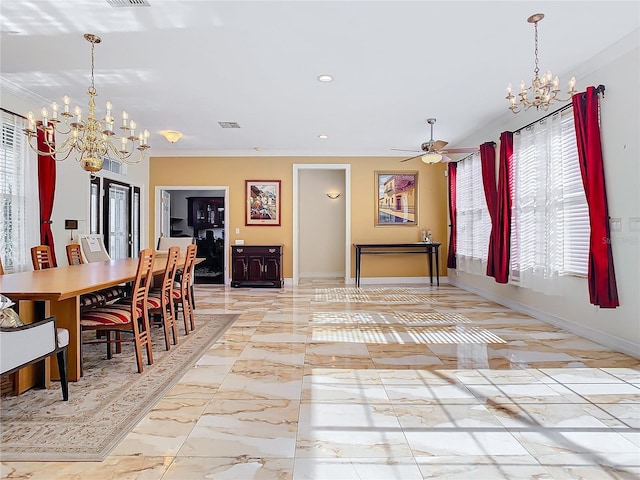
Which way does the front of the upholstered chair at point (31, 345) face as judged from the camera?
facing away from the viewer and to the right of the viewer

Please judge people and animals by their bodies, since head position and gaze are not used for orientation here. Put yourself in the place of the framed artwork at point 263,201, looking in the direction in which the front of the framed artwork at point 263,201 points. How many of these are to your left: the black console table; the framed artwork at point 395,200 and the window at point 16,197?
2

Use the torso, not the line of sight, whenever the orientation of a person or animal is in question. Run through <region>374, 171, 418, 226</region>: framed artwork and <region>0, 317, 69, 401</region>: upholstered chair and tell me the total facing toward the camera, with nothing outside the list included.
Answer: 1

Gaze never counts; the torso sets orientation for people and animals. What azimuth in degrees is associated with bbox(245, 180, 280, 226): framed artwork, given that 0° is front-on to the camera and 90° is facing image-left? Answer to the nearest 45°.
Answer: approximately 0°

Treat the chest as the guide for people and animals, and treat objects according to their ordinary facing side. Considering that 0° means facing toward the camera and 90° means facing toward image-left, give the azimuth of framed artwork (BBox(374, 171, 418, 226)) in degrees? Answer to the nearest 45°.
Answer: approximately 0°

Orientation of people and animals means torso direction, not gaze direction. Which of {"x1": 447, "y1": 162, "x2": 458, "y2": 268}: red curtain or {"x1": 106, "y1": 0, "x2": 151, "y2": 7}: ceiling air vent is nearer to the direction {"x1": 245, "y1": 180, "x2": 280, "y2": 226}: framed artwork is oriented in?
the ceiling air vent

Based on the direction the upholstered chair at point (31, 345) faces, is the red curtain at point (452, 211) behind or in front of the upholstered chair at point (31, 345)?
in front

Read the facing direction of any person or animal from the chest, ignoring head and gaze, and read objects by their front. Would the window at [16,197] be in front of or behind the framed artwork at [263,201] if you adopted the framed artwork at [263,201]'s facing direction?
in front

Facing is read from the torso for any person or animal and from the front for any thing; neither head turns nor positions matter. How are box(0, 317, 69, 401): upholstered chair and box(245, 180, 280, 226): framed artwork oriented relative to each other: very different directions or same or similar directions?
very different directions

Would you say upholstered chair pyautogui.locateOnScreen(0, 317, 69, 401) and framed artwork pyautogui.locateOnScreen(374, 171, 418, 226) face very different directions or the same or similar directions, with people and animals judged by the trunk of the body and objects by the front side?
very different directions

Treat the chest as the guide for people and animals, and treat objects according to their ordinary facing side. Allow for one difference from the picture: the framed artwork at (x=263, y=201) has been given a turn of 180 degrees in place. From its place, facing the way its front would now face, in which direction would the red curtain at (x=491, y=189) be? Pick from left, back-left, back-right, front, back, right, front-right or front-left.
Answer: back-right
